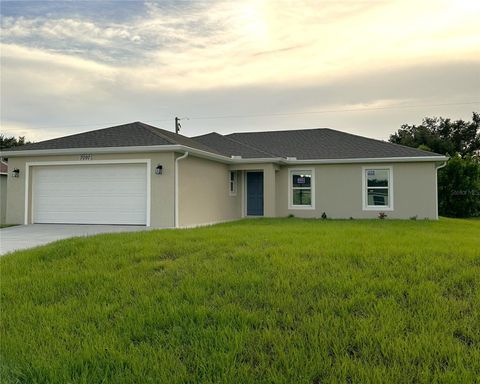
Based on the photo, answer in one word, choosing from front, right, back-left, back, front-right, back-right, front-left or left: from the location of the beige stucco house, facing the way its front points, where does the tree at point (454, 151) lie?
back-left

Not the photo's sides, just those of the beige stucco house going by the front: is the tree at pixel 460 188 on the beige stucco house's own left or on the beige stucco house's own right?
on the beige stucco house's own left

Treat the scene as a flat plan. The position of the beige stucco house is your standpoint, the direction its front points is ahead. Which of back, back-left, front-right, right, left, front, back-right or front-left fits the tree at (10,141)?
back-right

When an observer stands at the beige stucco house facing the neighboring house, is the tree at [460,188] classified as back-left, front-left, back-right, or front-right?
back-right

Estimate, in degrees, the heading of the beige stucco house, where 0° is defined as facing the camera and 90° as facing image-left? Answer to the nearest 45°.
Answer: approximately 0°

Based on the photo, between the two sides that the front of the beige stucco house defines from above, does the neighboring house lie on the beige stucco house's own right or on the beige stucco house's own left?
on the beige stucco house's own right
